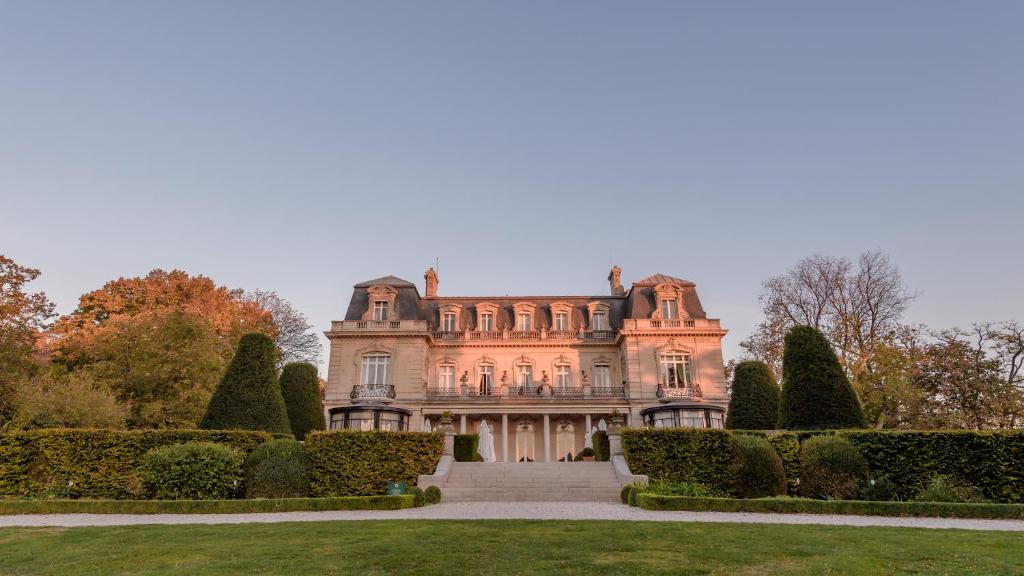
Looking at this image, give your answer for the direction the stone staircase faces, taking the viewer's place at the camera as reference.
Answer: facing the viewer

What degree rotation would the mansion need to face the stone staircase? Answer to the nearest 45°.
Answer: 0° — it already faces it

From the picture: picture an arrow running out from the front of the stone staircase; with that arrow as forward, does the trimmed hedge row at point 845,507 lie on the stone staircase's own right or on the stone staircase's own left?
on the stone staircase's own left

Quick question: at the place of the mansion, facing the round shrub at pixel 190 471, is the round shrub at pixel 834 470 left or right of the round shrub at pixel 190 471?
left

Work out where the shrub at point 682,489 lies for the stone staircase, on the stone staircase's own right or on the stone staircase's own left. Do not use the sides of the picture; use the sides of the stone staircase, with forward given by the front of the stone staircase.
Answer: on the stone staircase's own left

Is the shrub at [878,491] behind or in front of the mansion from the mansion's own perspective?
in front

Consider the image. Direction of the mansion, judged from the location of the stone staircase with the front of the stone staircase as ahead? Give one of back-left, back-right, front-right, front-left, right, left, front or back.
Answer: back

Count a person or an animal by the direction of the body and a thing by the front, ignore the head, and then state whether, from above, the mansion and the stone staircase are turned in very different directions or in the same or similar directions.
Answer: same or similar directions

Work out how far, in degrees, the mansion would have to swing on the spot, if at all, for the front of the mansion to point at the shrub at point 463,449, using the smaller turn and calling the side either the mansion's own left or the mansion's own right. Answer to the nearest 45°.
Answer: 0° — it already faces it

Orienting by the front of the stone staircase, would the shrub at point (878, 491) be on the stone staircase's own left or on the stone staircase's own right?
on the stone staircase's own left

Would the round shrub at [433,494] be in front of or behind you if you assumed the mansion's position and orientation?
in front

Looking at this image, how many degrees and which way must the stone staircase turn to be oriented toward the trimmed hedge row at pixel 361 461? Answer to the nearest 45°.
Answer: approximately 90° to its right

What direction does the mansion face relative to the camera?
toward the camera

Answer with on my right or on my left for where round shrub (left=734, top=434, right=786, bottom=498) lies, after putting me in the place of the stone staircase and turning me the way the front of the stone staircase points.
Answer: on my left

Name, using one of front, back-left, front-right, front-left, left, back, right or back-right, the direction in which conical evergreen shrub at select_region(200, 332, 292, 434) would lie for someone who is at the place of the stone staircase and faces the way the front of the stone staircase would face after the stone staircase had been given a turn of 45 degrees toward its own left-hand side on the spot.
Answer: back-right
